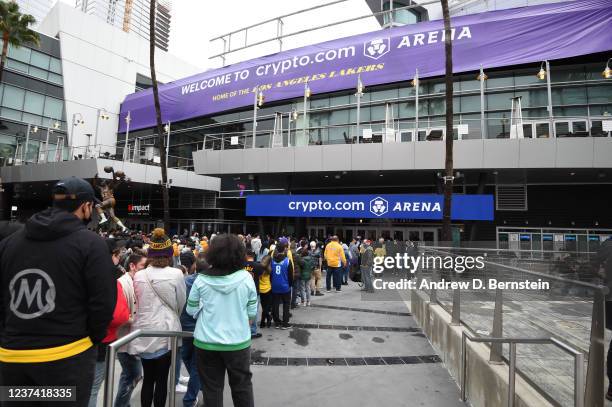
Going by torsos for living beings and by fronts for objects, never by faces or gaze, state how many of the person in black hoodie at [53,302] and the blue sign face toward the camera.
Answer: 1

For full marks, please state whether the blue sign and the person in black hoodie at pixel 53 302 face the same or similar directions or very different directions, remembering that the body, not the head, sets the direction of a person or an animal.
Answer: very different directions

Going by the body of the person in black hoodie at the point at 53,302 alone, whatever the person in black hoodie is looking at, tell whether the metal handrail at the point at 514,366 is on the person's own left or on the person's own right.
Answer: on the person's own right

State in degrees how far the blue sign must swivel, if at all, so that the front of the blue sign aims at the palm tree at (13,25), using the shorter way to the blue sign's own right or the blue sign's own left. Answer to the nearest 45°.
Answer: approximately 90° to the blue sign's own right

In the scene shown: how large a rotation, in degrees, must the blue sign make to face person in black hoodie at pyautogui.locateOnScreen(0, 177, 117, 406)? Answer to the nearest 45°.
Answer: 0° — it already faces them

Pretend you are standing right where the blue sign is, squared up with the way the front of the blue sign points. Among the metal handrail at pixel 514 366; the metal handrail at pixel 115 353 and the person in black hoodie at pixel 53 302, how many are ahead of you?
3

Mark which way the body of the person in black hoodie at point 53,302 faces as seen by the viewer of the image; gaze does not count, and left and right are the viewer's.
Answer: facing away from the viewer and to the right of the viewer

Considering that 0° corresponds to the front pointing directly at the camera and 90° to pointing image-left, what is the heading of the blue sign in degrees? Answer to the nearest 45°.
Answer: approximately 0°

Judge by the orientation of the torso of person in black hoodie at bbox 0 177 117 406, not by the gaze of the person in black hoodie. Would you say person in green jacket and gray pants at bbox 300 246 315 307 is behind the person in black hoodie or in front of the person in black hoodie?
in front

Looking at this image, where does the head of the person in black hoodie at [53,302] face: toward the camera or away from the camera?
away from the camera

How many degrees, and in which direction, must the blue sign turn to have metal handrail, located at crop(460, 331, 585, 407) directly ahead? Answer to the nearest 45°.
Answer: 0° — it already faces it
